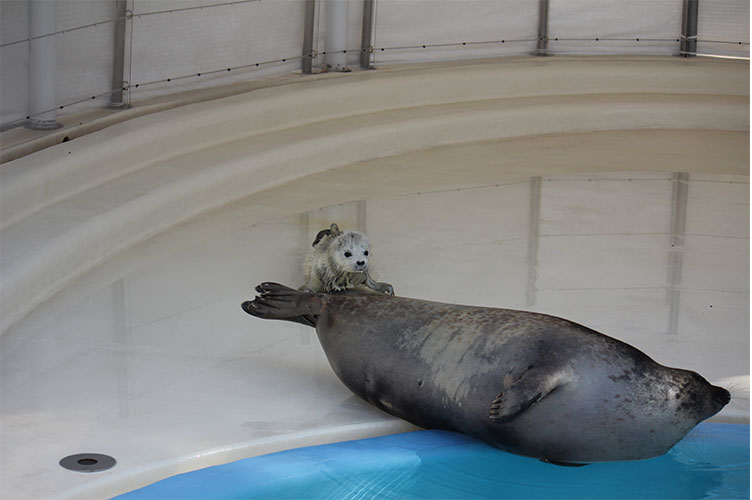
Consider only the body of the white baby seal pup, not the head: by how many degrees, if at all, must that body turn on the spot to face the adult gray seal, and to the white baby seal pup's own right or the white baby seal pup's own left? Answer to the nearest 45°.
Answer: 0° — it already faces it

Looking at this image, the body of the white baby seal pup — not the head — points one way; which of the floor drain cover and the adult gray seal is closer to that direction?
the adult gray seal

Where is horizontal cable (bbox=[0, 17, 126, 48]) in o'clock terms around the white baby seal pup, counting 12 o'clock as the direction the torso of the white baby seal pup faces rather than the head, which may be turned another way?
The horizontal cable is roughly at 6 o'clock from the white baby seal pup.

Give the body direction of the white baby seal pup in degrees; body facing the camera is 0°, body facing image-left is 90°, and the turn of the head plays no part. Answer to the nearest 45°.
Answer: approximately 315°

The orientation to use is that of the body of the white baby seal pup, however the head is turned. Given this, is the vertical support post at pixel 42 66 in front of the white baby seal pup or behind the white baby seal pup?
behind

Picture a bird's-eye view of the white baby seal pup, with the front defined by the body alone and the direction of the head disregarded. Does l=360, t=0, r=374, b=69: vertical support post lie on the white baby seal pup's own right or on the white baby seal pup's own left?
on the white baby seal pup's own left

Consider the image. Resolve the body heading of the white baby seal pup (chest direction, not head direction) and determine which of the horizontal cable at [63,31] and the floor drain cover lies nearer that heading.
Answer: the floor drain cover

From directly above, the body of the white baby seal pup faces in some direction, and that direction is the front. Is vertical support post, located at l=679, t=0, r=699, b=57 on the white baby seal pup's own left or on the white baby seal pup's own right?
on the white baby seal pup's own left
